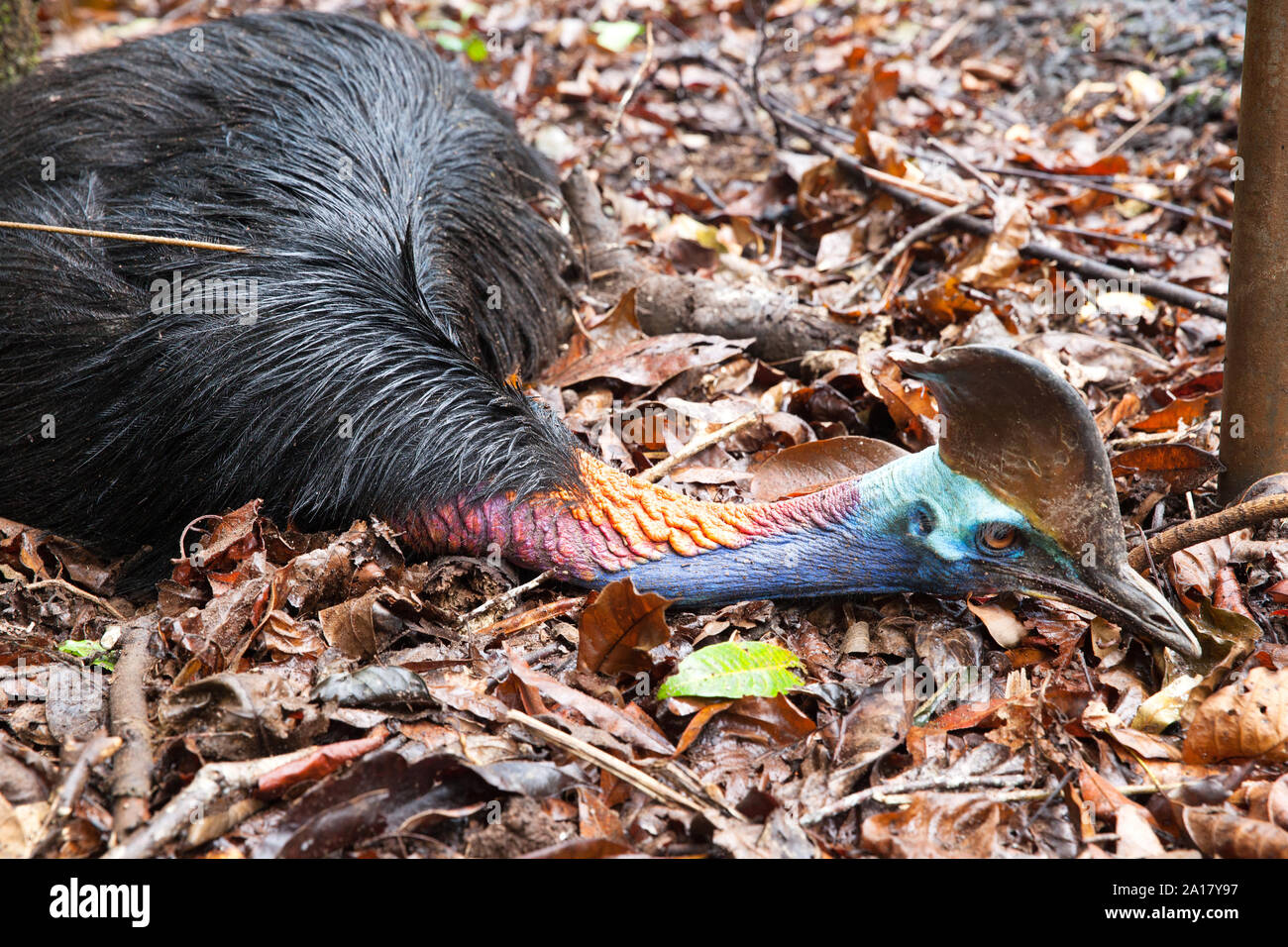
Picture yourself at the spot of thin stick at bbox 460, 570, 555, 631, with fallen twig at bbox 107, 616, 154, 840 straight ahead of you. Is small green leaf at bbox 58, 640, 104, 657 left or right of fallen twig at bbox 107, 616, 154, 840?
right

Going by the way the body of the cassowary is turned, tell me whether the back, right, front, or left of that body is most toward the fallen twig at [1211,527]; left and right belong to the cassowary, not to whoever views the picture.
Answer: front

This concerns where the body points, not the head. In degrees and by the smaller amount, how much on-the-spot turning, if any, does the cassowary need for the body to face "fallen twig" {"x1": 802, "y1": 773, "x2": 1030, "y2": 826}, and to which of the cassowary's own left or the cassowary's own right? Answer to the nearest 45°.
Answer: approximately 45° to the cassowary's own right

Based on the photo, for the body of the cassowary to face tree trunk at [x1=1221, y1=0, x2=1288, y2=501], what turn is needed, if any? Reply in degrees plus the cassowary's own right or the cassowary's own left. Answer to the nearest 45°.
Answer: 0° — it already faces it

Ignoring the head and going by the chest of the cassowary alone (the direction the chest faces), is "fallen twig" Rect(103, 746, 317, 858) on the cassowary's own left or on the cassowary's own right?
on the cassowary's own right

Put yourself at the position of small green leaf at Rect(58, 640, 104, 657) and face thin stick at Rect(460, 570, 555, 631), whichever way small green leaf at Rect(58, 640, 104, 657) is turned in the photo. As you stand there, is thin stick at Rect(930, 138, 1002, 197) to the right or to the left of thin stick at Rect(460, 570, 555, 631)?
left

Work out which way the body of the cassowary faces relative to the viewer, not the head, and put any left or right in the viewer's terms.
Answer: facing to the right of the viewer

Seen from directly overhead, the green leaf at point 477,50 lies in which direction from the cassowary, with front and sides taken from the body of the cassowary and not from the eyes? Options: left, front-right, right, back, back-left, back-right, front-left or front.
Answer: left

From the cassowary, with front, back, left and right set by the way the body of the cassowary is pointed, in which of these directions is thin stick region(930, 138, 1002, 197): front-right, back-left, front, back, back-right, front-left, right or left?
front-left

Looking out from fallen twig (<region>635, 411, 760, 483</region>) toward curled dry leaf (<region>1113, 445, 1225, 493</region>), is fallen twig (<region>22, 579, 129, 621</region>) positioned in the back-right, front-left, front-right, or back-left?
back-right

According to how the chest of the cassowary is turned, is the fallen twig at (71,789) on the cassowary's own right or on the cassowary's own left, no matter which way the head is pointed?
on the cassowary's own right
